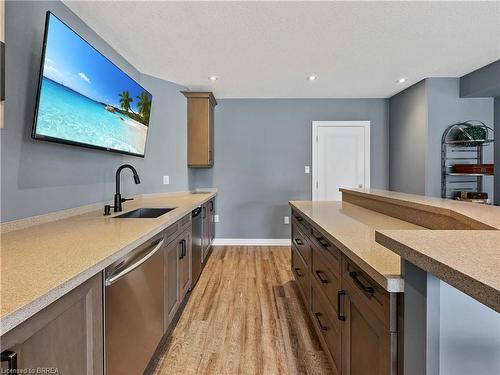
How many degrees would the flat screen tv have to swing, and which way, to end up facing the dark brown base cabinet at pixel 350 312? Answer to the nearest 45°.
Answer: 0° — it already faces it

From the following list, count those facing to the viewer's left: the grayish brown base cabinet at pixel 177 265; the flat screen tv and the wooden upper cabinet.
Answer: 0

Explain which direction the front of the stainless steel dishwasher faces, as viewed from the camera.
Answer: facing the viewer and to the right of the viewer

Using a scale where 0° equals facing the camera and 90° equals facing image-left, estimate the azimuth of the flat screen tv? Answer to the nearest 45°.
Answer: approximately 315°

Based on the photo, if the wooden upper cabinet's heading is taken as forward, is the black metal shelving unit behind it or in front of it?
in front

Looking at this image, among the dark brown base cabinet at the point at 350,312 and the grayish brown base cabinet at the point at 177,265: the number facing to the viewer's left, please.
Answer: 1

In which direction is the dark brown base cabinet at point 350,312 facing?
to the viewer's left

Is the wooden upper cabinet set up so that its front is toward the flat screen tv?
no

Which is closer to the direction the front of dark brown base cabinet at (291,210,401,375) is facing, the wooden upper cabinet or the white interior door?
the wooden upper cabinet

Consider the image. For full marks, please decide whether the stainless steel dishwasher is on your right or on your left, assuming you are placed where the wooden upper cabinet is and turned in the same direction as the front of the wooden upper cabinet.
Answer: on your right

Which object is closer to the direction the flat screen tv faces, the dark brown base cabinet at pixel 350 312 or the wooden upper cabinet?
the dark brown base cabinet

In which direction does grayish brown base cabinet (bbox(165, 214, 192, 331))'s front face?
to the viewer's right

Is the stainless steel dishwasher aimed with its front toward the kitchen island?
yes

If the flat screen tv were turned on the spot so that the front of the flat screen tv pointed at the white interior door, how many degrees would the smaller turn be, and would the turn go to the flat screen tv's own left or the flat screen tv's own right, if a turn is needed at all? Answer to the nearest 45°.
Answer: approximately 45° to the flat screen tv's own left

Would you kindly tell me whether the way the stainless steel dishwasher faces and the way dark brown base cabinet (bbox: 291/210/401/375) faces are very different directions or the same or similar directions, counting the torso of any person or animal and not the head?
very different directions
